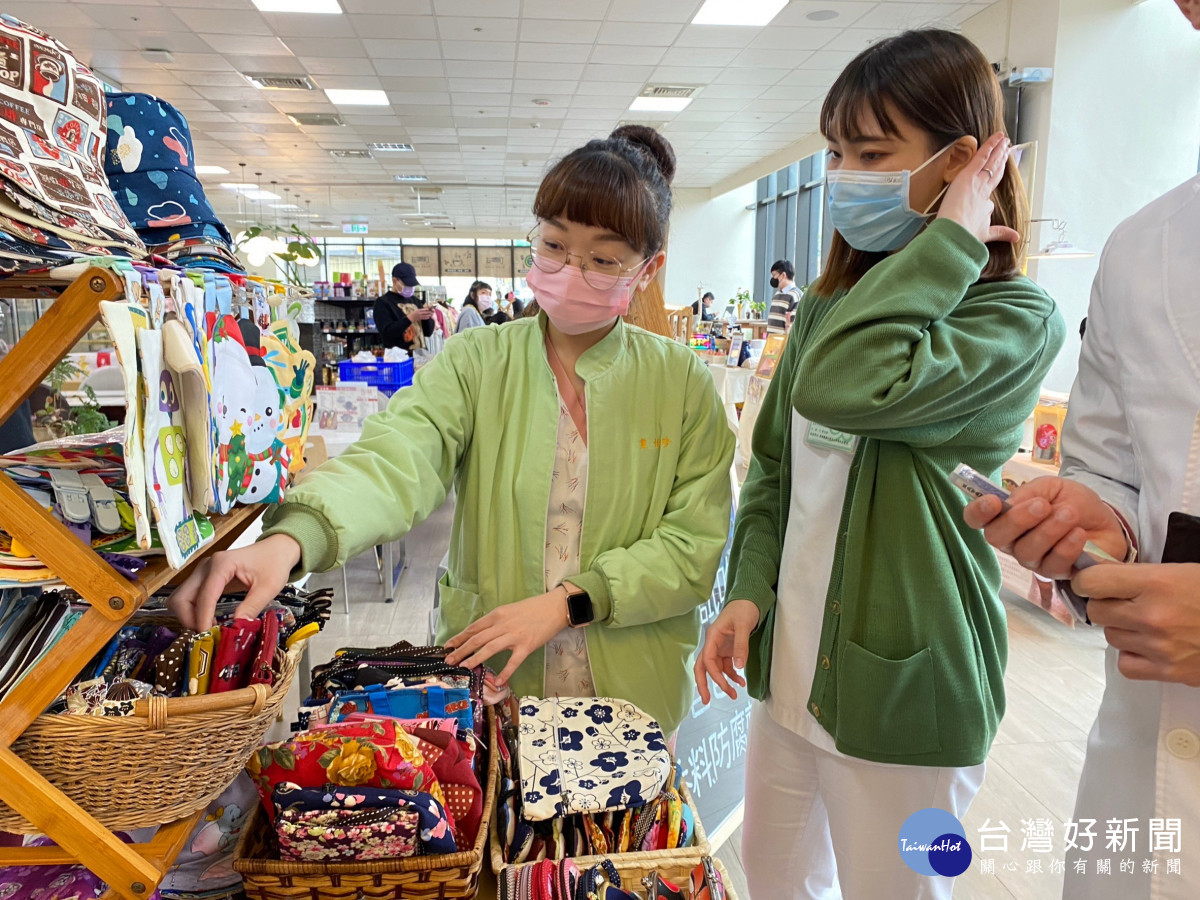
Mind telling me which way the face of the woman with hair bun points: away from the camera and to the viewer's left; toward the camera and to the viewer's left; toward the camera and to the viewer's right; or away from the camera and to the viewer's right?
toward the camera and to the viewer's left

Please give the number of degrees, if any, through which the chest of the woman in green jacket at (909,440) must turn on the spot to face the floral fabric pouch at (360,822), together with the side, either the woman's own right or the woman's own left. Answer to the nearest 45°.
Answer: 0° — they already face it

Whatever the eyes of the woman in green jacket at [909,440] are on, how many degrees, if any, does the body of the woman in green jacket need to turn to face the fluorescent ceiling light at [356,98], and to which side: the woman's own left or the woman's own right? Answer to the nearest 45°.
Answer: approximately 90° to the woman's own right

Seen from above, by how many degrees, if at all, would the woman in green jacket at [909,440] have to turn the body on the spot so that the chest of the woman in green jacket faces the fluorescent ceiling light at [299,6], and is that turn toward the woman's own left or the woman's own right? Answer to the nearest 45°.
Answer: approximately 90° to the woman's own right

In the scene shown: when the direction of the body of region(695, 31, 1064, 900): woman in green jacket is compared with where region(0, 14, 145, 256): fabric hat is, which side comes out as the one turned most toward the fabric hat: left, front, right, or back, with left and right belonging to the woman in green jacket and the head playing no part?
front

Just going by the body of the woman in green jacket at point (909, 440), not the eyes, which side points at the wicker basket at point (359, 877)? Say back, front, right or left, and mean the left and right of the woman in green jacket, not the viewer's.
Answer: front

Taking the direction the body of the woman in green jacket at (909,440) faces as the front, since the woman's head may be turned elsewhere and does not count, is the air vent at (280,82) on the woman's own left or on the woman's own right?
on the woman's own right

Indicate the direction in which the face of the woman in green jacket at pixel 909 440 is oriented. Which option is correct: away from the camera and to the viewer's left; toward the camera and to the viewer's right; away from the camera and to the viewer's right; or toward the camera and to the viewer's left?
toward the camera and to the viewer's left

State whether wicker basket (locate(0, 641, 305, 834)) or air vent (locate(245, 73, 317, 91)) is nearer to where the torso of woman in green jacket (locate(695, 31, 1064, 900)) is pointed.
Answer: the wicker basket

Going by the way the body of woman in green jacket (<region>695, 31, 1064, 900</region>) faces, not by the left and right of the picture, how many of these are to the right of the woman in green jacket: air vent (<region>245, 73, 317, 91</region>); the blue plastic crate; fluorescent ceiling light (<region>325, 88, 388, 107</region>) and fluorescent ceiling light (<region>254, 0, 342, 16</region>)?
4

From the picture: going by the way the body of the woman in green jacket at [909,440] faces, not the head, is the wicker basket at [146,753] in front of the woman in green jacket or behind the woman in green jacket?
in front

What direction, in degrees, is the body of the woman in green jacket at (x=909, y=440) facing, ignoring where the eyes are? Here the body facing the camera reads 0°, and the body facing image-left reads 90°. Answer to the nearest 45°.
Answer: approximately 45°

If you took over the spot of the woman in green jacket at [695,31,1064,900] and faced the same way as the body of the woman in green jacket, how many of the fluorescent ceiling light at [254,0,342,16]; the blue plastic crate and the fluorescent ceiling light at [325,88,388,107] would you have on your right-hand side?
3
